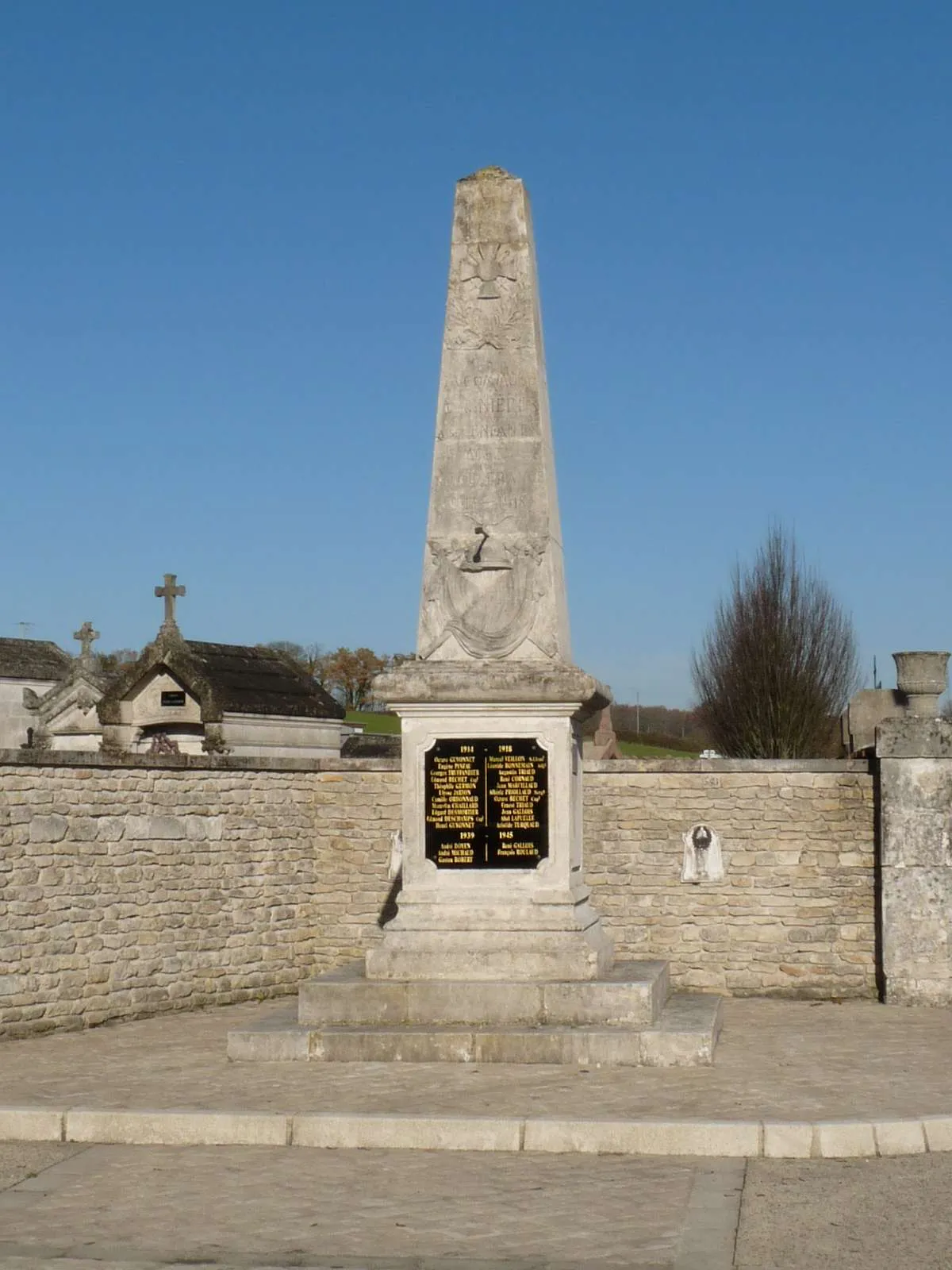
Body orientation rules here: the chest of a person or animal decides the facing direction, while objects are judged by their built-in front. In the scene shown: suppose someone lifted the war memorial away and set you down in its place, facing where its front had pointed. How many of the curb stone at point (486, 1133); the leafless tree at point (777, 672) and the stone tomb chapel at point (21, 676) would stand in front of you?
1

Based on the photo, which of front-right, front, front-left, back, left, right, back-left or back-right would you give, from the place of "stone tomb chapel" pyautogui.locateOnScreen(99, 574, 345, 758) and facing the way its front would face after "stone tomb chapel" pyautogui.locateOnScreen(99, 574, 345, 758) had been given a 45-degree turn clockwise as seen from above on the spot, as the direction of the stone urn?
back-left

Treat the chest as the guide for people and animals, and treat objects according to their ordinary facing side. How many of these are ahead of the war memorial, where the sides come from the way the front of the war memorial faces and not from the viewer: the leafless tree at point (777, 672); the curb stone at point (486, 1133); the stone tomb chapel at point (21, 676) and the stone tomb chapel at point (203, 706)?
1

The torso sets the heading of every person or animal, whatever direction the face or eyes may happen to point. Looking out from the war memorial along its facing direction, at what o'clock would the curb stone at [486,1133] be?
The curb stone is roughly at 12 o'clock from the war memorial.

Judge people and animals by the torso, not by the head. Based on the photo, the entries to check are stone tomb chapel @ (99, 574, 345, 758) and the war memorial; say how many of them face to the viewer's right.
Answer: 0

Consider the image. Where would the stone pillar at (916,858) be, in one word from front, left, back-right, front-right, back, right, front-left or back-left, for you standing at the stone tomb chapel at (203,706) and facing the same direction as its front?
left

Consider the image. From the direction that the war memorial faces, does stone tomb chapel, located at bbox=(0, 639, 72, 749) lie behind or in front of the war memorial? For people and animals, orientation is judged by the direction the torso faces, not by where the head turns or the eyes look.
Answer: behind

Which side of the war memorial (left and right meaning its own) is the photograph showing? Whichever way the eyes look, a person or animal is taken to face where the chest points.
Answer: front

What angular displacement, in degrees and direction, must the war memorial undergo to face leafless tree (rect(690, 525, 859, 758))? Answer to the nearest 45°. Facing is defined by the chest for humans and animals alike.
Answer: approximately 180°

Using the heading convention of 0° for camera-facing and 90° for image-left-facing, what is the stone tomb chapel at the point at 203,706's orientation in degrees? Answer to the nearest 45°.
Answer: approximately 45°
